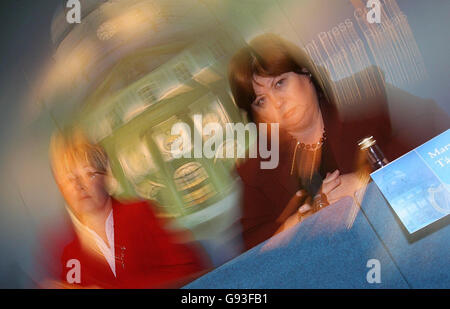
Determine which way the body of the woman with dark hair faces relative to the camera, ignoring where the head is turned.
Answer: toward the camera
